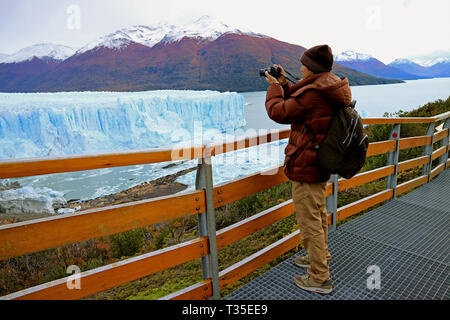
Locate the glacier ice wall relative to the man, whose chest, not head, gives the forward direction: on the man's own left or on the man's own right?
on the man's own right

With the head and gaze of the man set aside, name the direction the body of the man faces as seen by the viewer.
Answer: to the viewer's left

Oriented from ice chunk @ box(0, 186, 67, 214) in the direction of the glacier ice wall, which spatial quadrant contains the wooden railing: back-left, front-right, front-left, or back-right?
back-right

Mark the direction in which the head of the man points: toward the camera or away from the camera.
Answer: away from the camera
